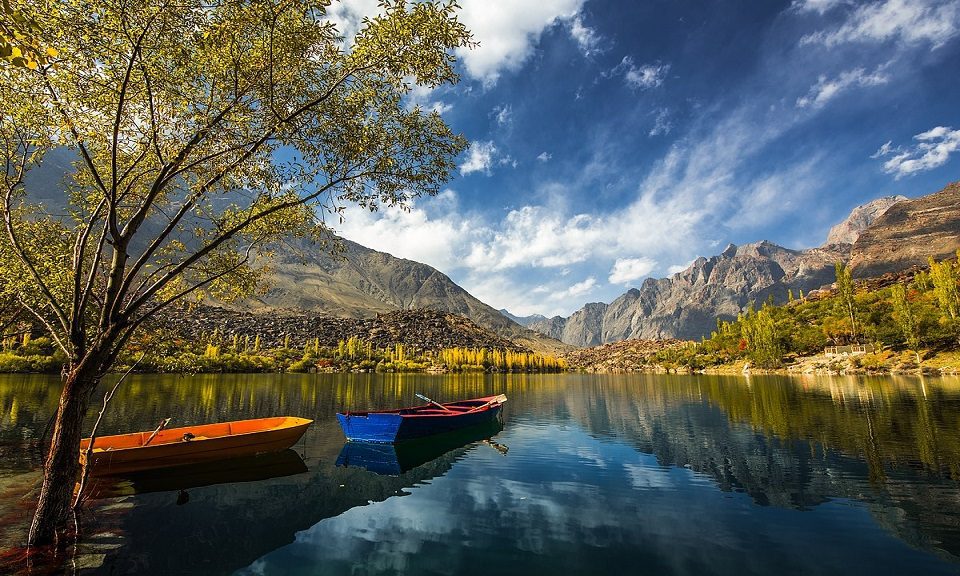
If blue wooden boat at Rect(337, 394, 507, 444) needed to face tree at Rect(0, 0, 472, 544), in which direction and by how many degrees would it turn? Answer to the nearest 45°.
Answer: approximately 135° to its right

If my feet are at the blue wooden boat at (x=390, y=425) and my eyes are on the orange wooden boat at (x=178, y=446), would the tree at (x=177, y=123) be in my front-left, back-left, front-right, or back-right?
front-left

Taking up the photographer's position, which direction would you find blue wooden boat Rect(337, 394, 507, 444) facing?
facing away from the viewer and to the right of the viewer

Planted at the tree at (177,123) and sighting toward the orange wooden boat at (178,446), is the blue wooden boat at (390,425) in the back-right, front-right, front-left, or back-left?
front-right

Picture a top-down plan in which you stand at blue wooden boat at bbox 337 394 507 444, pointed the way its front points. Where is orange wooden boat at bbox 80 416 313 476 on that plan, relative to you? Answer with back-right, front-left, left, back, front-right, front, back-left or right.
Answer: back
